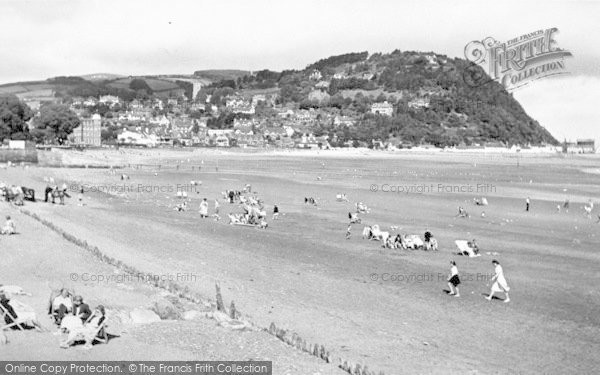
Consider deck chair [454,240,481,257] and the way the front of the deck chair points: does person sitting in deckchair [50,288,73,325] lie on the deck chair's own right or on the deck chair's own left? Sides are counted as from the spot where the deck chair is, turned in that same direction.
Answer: on the deck chair's own right

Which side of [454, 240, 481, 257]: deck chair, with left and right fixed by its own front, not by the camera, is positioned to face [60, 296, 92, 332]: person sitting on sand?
right

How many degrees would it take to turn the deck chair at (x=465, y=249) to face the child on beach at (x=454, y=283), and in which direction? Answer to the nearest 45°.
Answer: approximately 45° to its right

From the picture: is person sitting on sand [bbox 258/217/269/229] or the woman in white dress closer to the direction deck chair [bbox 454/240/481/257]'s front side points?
the woman in white dress
